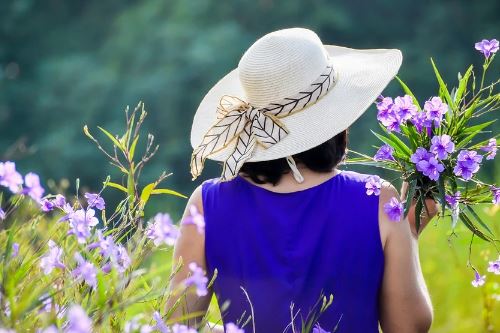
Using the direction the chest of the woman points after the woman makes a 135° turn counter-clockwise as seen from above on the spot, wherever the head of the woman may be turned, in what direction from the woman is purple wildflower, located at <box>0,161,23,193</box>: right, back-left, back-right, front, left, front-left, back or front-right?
front

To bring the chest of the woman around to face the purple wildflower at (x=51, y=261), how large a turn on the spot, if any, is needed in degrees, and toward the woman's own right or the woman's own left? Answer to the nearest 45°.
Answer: approximately 135° to the woman's own left

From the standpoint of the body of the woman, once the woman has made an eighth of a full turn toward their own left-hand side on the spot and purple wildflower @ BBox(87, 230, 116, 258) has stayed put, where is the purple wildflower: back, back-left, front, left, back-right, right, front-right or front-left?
left

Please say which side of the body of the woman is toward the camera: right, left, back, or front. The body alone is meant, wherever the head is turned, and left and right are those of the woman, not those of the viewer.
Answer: back

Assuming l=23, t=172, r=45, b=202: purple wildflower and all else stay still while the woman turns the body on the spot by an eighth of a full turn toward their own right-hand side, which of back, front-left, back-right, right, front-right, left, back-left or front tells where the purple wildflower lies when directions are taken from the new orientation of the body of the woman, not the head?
back

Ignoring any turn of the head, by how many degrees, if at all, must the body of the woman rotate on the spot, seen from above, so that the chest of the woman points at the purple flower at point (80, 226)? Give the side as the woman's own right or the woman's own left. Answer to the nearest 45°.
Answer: approximately 135° to the woman's own left

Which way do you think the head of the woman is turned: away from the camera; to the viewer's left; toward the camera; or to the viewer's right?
away from the camera
